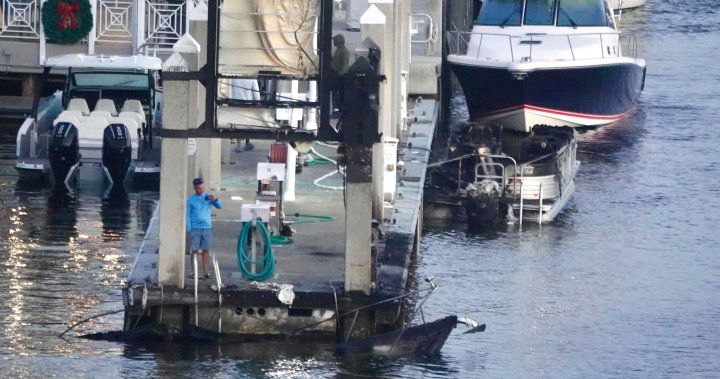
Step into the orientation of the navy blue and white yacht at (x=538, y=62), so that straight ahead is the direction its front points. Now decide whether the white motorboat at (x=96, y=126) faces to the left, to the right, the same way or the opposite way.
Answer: the opposite way

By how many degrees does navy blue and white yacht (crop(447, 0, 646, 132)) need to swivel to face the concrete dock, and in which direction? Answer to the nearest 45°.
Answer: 0° — it already faces it

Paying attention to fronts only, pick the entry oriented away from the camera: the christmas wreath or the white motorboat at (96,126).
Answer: the white motorboat

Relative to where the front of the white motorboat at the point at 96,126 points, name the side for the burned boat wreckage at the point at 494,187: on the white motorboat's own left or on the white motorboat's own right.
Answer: on the white motorboat's own right

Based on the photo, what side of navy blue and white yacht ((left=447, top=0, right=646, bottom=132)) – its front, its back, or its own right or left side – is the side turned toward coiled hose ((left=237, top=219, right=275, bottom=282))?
front

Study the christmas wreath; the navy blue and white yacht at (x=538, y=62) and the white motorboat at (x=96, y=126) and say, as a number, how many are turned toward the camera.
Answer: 2

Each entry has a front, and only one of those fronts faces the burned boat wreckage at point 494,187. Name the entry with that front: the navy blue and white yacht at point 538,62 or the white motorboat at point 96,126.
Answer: the navy blue and white yacht at point 538,62

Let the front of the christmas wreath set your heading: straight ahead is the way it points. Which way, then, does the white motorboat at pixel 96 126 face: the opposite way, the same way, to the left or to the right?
the opposite way

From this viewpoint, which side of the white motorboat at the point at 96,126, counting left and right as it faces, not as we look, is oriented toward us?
back

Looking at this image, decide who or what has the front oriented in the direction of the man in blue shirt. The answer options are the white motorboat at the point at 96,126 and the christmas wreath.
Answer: the christmas wreath

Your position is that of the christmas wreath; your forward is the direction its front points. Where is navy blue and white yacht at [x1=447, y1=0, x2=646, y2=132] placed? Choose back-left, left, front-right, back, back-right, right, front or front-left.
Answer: left

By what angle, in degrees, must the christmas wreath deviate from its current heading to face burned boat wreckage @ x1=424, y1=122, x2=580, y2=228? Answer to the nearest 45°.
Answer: approximately 45° to its left

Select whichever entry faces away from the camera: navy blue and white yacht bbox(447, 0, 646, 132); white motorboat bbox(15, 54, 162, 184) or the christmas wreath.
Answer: white motorboat bbox(15, 54, 162, 184)

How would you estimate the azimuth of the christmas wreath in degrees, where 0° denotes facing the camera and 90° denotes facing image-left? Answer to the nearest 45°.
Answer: approximately 0°

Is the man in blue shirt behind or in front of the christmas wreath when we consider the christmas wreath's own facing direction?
in front

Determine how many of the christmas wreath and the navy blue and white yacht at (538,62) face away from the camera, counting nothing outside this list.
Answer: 0
